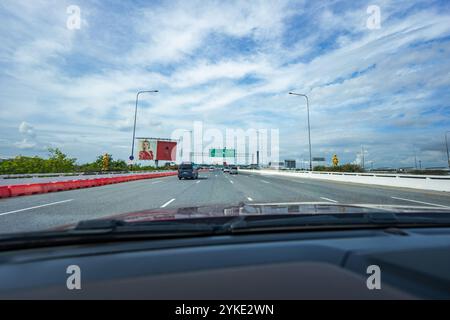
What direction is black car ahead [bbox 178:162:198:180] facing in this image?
away from the camera
